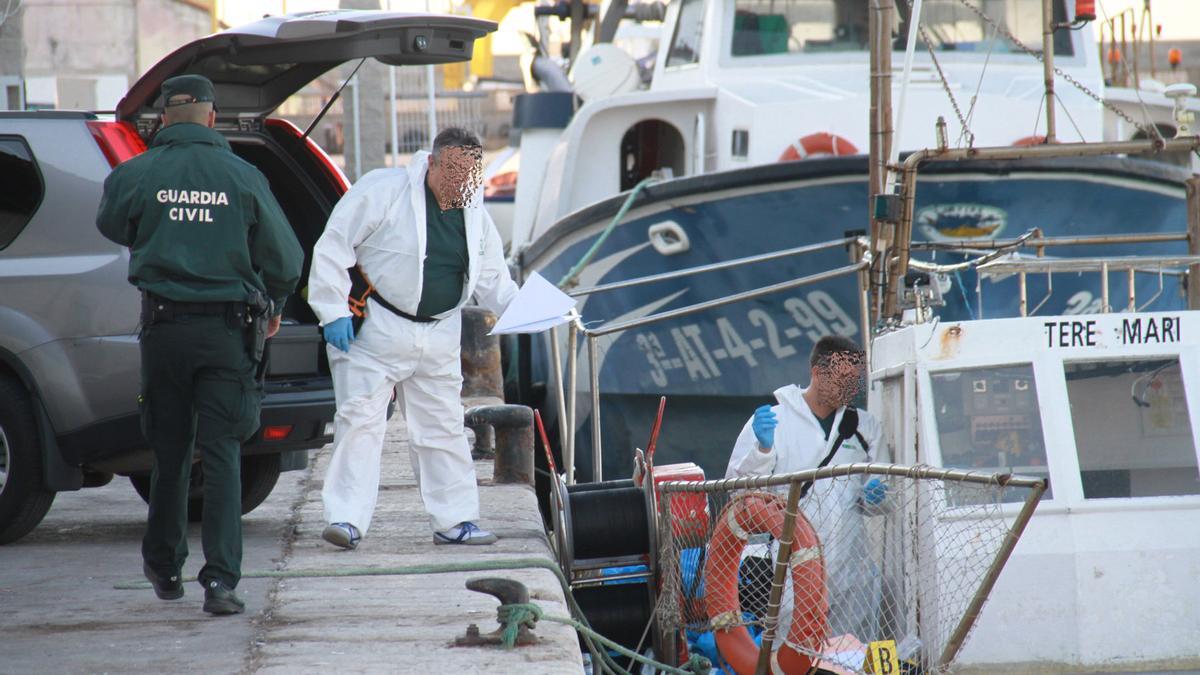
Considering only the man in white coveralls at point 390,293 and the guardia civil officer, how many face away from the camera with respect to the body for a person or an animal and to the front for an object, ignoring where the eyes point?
1

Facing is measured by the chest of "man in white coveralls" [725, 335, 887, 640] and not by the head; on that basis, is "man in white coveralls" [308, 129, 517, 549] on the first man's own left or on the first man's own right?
on the first man's own right

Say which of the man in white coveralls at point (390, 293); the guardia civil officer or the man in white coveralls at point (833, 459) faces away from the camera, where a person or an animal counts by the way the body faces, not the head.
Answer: the guardia civil officer

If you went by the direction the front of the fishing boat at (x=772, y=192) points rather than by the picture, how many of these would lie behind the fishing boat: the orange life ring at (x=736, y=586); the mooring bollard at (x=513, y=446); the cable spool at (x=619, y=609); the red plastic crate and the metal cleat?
0

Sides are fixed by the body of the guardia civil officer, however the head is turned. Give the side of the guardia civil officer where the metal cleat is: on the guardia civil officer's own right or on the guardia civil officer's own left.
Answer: on the guardia civil officer's own right

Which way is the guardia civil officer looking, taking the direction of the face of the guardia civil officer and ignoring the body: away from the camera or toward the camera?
away from the camera

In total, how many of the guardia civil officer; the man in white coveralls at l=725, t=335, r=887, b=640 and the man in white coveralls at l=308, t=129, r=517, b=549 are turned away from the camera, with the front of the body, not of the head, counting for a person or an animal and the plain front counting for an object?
1

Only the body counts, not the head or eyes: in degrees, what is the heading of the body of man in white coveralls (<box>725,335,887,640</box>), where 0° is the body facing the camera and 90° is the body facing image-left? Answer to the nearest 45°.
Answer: approximately 315°

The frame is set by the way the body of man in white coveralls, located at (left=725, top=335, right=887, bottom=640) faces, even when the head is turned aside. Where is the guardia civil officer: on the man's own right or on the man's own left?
on the man's own right

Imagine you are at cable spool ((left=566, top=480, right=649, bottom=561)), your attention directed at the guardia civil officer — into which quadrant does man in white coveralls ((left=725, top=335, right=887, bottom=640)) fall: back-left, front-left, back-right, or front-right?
back-left

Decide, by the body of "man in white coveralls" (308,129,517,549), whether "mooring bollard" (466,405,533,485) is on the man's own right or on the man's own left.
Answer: on the man's own left

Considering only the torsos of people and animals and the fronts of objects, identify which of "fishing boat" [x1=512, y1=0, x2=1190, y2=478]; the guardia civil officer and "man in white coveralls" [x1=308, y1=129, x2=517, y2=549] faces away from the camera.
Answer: the guardia civil officer

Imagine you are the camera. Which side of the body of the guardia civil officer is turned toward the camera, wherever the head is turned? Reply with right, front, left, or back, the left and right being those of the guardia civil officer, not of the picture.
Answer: back

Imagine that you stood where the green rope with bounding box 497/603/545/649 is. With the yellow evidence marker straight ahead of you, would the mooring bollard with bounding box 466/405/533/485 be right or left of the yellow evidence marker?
left

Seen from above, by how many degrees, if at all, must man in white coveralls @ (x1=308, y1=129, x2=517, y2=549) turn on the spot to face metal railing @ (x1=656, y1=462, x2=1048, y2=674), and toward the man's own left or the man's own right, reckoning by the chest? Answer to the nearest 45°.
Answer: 0° — they already face it

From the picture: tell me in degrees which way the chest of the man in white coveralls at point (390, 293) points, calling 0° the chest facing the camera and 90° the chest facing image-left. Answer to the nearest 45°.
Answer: approximately 315°
